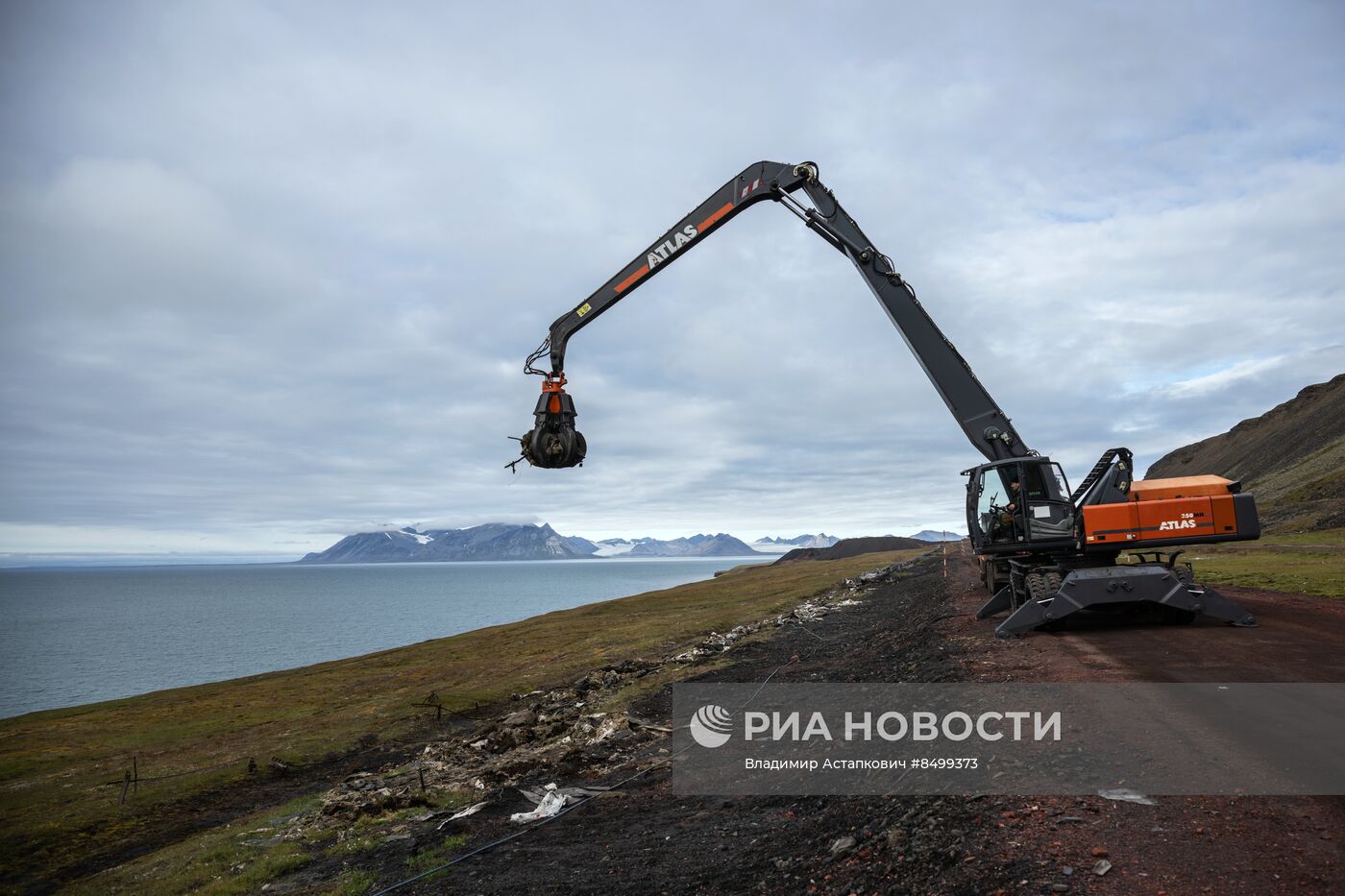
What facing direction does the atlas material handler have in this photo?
to the viewer's left
